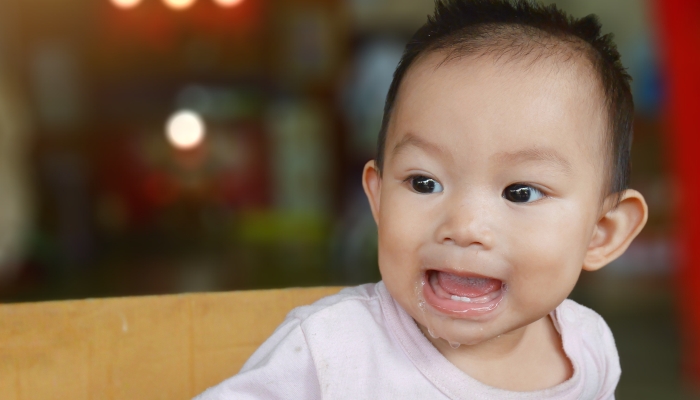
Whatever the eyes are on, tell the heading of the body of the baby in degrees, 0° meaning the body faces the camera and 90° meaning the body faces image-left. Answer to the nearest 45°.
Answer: approximately 0°
